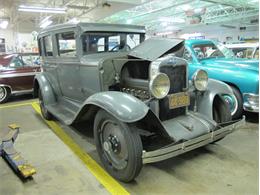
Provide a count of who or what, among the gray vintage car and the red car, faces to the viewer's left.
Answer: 0

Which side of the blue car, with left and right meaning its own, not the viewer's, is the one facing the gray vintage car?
right

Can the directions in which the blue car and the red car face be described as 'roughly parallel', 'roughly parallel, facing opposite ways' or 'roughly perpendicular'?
roughly perpendicular

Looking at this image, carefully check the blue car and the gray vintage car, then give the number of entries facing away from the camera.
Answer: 0

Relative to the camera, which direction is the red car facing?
to the viewer's right

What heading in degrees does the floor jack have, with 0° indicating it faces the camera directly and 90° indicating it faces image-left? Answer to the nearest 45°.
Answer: approximately 315°

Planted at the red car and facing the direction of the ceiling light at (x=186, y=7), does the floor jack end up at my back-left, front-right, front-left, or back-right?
back-right

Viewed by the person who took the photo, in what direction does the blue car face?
facing the viewer and to the right of the viewer

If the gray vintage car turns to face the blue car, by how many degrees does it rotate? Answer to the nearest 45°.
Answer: approximately 90° to its left

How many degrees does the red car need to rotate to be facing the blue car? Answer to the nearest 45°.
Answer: approximately 45° to its right

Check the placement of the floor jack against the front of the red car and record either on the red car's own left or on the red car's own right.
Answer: on the red car's own right
